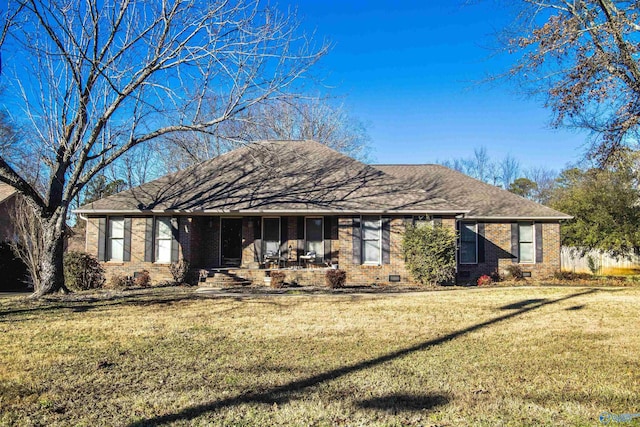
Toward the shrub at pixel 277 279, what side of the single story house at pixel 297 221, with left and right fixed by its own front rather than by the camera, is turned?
front

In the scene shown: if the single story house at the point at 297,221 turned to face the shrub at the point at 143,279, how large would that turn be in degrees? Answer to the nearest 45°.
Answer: approximately 90° to its right

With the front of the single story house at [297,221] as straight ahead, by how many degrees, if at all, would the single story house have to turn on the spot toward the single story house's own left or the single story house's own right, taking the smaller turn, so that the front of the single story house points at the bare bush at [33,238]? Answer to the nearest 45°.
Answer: approximately 45° to the single story house's own right

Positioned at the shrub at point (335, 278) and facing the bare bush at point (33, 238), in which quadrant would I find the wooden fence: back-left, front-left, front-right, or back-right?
back-right

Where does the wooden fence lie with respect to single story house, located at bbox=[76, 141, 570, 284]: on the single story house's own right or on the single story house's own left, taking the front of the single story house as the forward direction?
on the single story house's own left

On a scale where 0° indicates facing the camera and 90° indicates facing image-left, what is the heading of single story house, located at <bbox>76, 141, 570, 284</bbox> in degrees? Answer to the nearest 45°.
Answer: approximately 0°

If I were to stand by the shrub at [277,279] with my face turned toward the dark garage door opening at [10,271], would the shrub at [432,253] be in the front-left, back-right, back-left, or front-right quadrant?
back-right

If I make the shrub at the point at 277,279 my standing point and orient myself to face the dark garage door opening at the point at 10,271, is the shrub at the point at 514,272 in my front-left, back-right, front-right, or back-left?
back-right

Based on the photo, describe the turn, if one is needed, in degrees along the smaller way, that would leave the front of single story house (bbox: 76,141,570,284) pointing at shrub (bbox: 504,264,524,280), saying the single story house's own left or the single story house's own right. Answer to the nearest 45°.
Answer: approximately 90° to the single story house's own left

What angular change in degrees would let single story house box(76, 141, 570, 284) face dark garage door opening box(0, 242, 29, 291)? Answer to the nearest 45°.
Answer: approximately 90° to its right

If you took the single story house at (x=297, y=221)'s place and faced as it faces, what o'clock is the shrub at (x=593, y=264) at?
The shrub is roughly at 8 o'clock from the single story house.

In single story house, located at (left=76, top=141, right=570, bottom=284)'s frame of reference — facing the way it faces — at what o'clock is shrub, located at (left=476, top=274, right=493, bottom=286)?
The shrub is roughly at 9 o'clock from the single story house.
